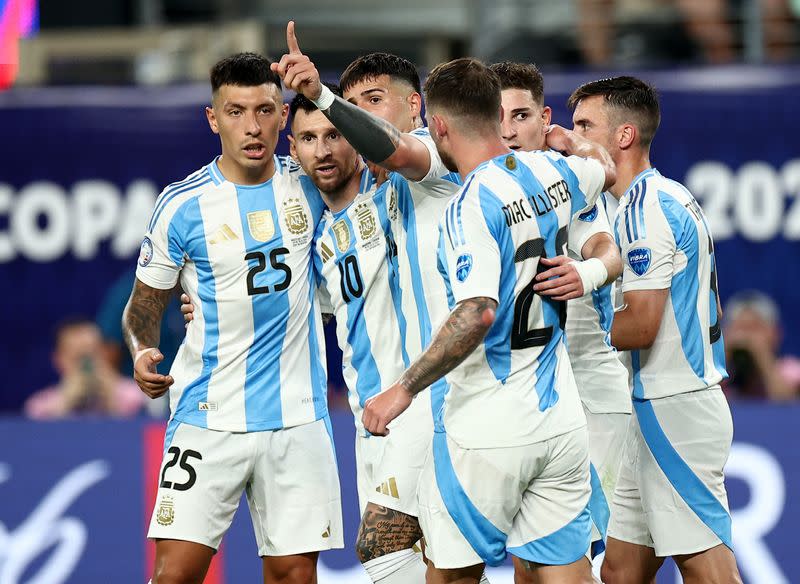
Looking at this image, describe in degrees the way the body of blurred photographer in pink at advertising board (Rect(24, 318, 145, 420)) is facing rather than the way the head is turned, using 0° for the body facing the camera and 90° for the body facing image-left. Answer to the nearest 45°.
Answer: approximately 0°

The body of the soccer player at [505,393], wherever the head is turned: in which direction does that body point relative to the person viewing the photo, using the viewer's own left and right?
facing away from the viewer and to the left of the viewer

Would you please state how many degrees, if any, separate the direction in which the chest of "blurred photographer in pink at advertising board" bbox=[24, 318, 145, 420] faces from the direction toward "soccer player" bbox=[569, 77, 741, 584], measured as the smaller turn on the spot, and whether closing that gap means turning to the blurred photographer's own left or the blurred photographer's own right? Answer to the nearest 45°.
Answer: approximately 45° to the blurred photographer's own left

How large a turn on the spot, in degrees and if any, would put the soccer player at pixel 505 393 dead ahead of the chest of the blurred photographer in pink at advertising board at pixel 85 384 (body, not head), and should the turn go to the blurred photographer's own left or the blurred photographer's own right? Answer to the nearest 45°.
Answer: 0° — they already face them

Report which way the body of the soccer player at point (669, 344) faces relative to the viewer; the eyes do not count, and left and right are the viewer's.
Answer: facing to the left of the viewer
